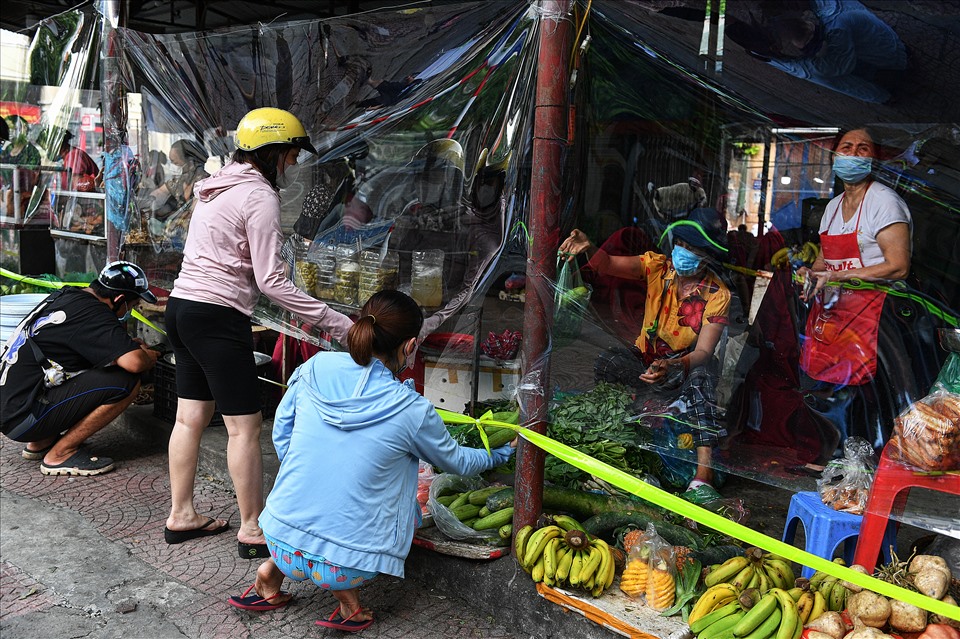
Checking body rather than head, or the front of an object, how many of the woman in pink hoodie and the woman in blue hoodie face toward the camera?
0

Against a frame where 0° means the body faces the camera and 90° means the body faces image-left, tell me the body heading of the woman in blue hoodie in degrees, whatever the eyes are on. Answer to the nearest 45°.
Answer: approximately 225°

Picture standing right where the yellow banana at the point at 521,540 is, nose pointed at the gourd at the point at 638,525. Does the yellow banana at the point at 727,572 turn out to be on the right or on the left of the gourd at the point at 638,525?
right

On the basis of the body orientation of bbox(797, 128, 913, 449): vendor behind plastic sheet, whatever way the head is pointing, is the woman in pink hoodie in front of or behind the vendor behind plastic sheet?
in front

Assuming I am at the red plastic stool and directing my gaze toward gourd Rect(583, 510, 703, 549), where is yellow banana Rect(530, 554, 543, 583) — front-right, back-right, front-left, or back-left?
front-left

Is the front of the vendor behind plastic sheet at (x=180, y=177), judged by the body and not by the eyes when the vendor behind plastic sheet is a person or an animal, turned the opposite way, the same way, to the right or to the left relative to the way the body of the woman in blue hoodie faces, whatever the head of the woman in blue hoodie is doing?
the opposite way

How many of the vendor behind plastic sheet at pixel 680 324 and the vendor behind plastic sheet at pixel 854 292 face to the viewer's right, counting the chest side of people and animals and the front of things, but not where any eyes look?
0

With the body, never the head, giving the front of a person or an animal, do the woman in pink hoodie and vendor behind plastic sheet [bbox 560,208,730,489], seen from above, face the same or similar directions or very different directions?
very different directions

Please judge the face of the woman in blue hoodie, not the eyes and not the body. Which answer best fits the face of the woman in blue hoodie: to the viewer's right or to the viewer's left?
to the viewer's right

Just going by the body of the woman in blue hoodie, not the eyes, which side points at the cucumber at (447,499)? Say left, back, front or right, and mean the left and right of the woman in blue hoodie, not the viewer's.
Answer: front

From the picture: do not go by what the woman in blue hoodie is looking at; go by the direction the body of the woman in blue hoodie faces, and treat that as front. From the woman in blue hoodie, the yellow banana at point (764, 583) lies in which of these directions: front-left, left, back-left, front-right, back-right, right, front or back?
front-right

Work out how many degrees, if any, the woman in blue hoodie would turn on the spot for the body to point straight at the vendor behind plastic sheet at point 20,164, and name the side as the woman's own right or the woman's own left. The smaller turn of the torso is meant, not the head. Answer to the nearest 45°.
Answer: approximately 90° to the woman's own left

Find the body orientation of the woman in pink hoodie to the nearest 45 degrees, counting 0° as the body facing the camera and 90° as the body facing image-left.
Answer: approximately 225°
